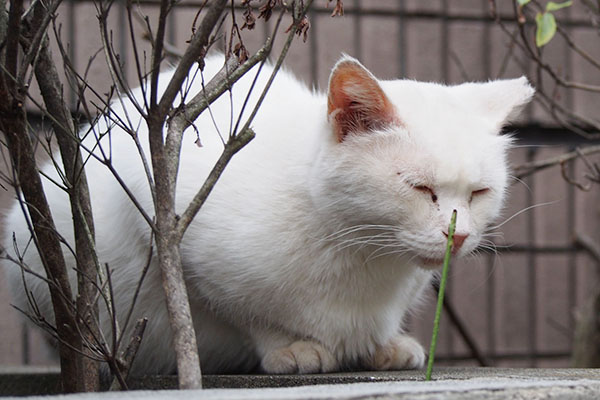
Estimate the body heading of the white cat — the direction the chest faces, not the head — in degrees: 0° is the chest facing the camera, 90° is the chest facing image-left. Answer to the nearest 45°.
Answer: approximately 315°
